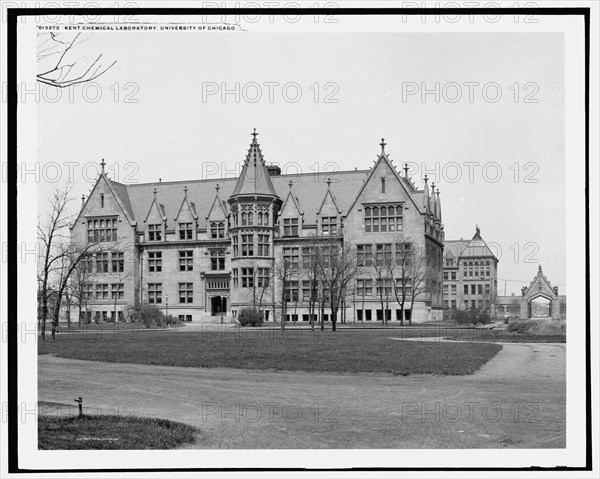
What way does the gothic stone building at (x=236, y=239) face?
toward the camera
